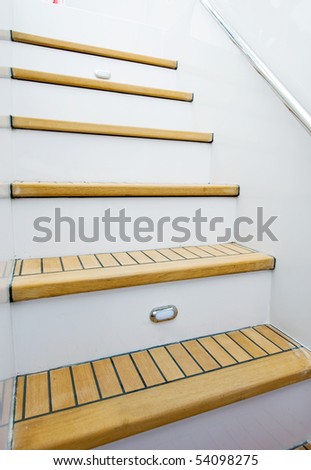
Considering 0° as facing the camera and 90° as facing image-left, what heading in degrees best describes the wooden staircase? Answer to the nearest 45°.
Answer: approximately 0°
